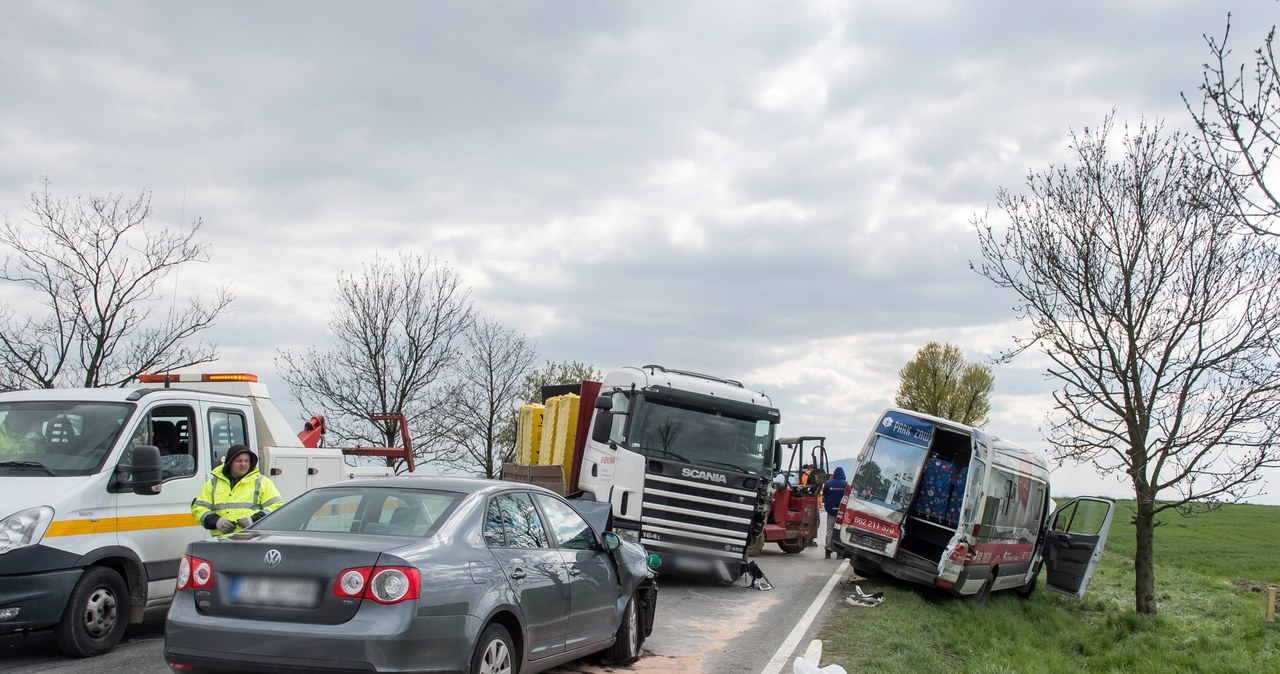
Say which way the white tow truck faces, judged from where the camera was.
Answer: facing the viewer and to the left of the viewer

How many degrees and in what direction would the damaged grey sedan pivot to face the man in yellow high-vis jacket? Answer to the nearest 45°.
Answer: approximately 90° to its left

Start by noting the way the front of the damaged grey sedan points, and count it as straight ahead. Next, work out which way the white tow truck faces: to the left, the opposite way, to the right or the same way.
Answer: the opposite way

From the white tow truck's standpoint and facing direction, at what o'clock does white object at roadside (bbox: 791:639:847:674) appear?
The white object at roadside is roughly at 9 o'clock from the white tow truck.

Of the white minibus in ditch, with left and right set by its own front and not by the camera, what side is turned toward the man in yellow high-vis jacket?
back

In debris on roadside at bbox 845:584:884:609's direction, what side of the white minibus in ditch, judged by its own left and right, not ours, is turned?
back

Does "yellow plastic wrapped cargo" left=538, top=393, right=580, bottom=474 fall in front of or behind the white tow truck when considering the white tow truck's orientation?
behind

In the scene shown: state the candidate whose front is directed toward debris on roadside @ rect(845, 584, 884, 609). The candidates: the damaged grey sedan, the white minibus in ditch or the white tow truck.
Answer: the damaged grey sedan

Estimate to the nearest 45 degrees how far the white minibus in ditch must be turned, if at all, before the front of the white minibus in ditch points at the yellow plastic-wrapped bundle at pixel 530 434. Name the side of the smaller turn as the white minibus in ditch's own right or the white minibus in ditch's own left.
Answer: approximately 135° to the white minibus in ditch's own left

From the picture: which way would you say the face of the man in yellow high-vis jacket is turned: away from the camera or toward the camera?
toward the camera

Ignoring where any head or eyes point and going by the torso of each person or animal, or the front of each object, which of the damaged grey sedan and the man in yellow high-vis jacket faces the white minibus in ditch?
the damaged grey sedan

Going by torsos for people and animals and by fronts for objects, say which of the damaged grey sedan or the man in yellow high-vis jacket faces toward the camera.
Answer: the man in yellow high-vis jacket

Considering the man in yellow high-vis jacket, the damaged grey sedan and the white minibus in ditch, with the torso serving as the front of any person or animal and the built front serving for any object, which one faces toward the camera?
the man in yellow high-vis jacket

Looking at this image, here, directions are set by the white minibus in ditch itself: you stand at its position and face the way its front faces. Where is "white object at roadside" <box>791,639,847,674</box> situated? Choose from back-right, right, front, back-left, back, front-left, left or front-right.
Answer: back-right

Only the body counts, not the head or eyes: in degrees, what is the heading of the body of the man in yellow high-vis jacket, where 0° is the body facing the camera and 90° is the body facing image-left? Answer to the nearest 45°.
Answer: approximately 0°

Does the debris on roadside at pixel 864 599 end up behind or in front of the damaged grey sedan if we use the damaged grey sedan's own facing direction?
in front

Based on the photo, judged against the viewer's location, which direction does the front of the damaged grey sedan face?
facing away from the viewer and to the right of the viewer
